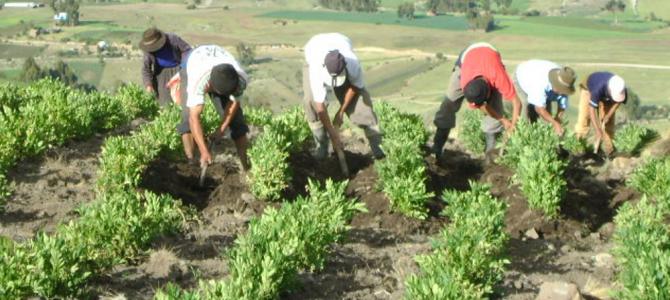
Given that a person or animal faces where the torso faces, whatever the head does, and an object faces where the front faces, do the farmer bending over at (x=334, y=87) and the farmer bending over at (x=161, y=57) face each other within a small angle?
no

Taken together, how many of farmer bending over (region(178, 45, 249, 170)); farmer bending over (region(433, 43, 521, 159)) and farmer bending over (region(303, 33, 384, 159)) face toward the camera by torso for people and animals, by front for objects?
3

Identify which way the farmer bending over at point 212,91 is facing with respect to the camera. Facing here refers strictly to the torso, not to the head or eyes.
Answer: toward the camera

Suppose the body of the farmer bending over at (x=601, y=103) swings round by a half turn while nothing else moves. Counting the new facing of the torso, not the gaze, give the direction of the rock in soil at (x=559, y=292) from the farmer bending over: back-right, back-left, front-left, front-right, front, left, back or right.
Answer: back-left

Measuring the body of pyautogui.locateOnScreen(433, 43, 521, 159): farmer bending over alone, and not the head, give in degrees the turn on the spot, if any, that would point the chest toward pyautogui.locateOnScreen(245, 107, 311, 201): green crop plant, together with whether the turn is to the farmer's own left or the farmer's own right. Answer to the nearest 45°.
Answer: approximately 45° to the farmer's own right

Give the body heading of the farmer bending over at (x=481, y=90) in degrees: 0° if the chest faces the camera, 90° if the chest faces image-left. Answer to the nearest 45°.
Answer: approximately 0°

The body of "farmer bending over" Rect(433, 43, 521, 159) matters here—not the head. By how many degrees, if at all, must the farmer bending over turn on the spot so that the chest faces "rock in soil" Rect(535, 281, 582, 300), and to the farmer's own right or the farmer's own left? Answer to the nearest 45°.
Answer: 0° — they already face it

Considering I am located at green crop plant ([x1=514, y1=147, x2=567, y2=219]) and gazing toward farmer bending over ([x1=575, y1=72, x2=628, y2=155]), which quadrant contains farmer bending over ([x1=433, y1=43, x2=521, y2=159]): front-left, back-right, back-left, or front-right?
front-left

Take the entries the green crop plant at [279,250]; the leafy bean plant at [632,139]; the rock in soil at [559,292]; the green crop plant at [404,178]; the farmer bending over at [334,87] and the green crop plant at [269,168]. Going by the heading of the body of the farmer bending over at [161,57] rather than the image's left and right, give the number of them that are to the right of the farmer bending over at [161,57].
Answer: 0

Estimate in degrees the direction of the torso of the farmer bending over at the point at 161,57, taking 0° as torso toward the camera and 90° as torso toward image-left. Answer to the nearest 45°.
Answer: approximately 45°

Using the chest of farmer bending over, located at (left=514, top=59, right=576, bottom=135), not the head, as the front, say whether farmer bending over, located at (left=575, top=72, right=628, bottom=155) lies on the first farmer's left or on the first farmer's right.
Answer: on the first farmer's left

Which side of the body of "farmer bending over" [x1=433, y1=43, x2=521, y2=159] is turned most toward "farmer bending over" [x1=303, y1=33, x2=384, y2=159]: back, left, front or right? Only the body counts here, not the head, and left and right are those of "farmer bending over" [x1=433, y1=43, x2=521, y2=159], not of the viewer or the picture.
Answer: right

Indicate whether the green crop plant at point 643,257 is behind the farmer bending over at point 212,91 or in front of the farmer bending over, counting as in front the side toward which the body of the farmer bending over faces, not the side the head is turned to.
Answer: in front

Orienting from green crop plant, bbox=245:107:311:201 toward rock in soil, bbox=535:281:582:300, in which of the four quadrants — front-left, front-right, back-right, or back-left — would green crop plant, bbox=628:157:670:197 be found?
front-left
